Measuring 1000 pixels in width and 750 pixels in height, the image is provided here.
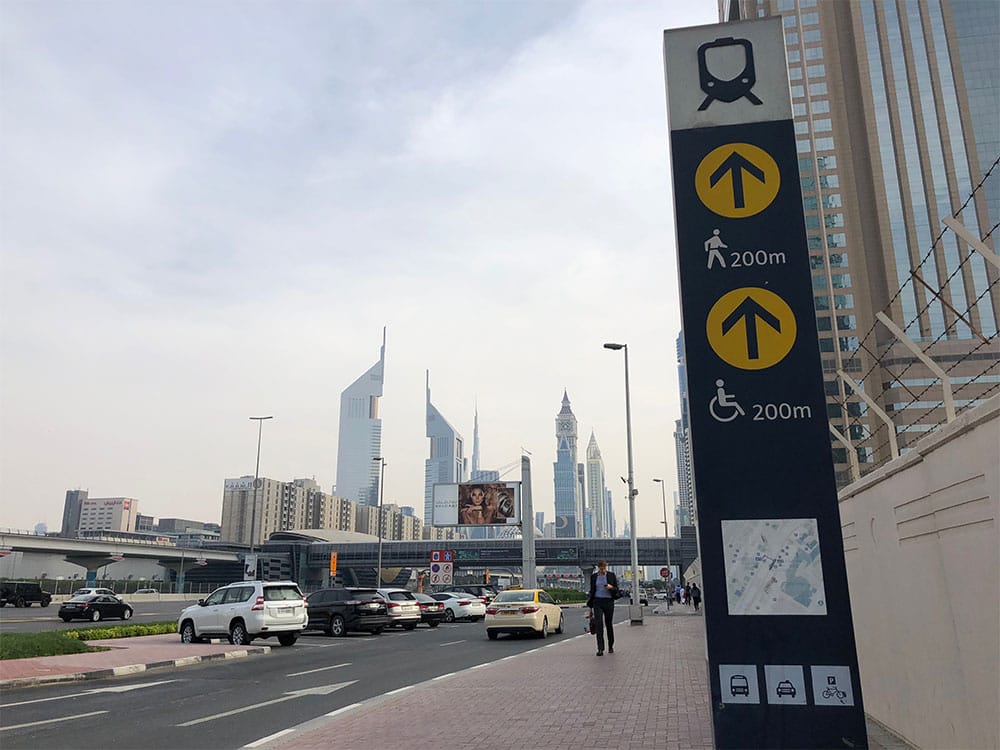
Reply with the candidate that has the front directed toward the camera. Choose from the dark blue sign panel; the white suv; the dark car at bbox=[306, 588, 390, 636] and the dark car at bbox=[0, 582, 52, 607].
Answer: the dark blue sign panel

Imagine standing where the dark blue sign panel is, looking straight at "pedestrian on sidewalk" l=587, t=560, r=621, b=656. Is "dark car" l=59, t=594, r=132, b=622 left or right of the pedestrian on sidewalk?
left

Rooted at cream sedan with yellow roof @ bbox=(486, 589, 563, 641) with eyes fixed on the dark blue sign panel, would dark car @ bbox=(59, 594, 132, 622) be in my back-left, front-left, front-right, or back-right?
back-right

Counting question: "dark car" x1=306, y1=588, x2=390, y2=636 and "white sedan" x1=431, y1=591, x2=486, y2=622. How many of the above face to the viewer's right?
0

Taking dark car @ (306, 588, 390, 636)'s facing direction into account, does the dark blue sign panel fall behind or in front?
behind

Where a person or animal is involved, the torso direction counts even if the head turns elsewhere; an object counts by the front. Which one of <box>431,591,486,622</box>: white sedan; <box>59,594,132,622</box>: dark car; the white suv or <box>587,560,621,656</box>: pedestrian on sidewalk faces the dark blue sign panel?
the pedestrian on sidewalk

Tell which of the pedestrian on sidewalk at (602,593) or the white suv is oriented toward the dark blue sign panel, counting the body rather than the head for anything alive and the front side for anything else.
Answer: the pedestrian on sidewalk

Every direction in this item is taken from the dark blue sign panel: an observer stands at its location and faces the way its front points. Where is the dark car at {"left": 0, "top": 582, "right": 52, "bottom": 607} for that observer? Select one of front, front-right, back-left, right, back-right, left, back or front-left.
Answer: back-right

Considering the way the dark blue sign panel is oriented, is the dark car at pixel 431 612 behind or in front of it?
behind

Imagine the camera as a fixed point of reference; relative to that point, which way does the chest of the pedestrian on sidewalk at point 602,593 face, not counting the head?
toward the camera

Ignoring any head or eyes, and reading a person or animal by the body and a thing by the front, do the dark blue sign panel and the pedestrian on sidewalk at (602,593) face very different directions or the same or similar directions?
same or similar directions

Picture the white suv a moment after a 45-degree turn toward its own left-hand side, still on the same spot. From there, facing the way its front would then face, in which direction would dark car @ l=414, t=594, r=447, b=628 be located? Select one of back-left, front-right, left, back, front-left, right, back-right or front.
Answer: back-right

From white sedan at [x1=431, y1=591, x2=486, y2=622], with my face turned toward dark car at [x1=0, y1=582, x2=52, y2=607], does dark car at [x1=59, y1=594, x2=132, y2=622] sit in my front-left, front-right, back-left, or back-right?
front-left

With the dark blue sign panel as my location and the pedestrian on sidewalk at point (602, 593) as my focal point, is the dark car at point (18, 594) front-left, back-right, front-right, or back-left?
front-left
